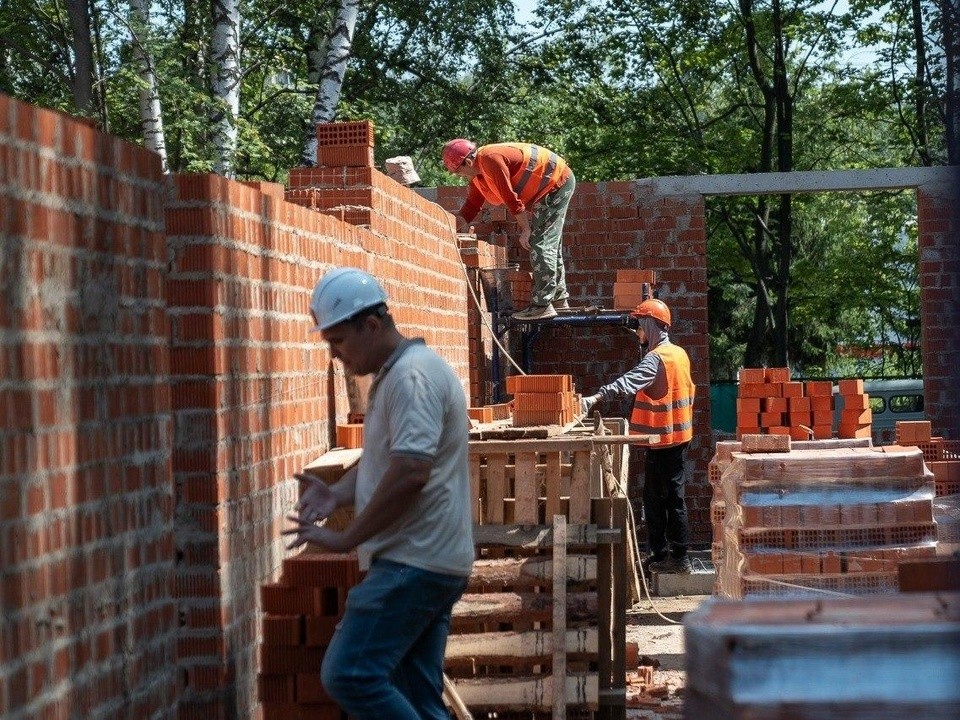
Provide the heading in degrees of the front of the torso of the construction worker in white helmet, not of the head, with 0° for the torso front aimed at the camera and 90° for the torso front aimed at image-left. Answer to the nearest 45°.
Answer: approximately 90°

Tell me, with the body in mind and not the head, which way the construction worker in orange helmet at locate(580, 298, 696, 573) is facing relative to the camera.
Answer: to the viewer's left

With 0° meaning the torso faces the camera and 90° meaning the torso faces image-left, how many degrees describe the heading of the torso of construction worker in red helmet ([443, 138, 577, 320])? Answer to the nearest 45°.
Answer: approximately 90°

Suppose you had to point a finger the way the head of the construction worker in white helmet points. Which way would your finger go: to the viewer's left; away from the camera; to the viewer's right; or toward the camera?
to the viewer's left

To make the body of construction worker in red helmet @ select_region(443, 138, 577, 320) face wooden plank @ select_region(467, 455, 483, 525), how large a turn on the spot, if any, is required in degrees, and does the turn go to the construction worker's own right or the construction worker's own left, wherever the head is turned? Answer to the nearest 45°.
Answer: approximately 90° to the construction worker's own left
